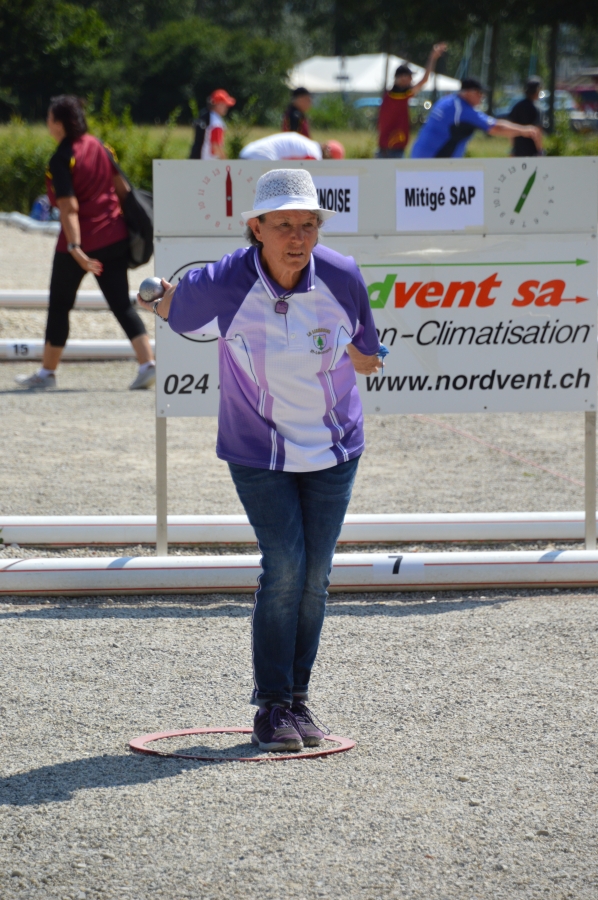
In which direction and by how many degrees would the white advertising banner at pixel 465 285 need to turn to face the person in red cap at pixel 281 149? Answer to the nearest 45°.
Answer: approximately 180°

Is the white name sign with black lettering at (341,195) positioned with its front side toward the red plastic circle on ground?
yes

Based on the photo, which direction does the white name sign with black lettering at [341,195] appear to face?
toward the camera

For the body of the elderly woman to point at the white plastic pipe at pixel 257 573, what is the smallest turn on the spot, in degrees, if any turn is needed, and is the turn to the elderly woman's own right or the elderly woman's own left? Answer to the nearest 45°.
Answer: approximately 180°

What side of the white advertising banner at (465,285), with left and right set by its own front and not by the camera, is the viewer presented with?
front

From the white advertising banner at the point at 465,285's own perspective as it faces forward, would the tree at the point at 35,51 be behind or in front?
behind

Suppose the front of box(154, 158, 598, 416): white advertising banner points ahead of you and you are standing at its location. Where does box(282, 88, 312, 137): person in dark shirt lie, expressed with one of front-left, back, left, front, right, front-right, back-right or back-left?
back

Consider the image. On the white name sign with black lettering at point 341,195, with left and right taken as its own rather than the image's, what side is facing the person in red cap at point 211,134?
back

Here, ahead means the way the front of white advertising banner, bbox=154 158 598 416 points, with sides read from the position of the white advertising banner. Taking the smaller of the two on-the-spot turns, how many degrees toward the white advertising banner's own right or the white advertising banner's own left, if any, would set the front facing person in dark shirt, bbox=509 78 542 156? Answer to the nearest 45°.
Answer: approximately 180°

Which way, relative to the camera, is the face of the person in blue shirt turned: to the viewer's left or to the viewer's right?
to the viewer's right

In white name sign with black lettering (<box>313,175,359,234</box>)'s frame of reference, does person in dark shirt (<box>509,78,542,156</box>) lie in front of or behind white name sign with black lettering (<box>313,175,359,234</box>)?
behind

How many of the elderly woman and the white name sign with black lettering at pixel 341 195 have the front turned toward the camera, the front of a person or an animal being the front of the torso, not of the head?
2

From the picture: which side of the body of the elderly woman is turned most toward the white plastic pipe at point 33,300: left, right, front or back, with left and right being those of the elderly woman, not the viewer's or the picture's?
back

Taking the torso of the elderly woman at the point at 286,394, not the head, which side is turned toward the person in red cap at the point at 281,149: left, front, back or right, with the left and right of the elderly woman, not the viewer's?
back

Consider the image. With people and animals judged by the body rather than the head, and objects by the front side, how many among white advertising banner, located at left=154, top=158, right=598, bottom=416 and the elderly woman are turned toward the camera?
2

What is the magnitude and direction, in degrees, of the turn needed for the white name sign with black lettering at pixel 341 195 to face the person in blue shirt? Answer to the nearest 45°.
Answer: approximately 180°

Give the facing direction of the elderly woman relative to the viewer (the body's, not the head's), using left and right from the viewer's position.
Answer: facing the viewer
